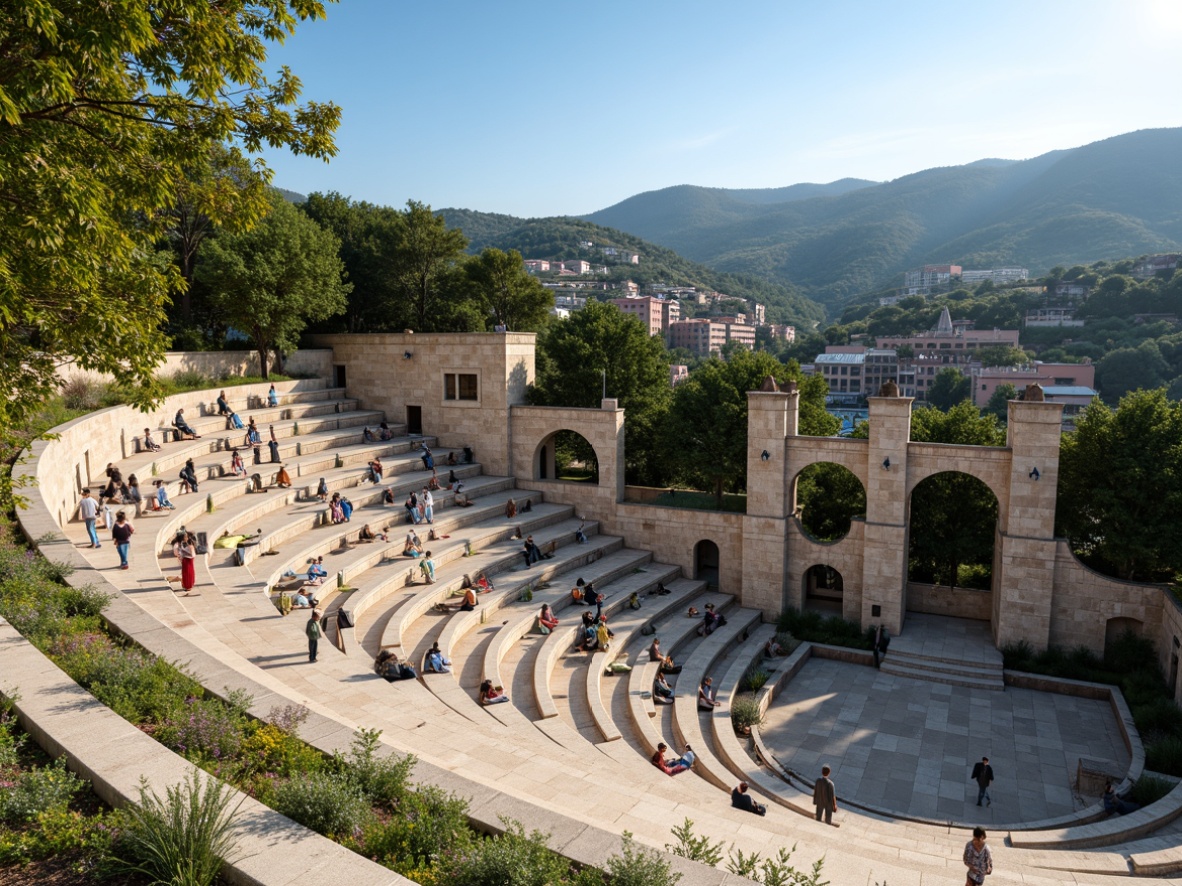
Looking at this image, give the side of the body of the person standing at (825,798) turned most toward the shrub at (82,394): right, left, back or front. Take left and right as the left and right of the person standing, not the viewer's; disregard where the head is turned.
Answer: left

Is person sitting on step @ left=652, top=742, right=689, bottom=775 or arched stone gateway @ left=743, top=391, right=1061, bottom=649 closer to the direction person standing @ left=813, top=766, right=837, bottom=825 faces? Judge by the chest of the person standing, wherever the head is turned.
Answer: the arched stone gateway

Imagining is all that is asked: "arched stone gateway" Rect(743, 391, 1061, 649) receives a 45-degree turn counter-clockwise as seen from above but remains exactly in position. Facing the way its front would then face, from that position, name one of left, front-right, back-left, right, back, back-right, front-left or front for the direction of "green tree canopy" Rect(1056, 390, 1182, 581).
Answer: left

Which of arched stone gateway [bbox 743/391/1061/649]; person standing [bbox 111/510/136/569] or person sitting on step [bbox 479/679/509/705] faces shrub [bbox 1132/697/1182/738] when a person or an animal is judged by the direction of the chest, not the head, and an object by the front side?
the person sitting on step

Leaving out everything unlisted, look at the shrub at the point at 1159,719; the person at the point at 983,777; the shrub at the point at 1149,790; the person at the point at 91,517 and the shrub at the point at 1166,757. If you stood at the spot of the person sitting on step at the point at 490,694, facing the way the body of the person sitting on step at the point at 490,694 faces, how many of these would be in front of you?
4

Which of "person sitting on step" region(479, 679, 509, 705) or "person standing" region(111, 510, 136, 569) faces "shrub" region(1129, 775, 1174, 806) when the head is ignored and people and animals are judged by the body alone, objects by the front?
the person sitting on step

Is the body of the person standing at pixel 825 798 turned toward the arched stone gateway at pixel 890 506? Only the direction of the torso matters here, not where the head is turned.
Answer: yes

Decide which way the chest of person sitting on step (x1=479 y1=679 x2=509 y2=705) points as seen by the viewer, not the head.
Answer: to the viewer's right

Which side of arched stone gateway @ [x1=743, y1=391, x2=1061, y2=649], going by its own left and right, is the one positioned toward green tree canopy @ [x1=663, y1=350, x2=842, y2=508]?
right

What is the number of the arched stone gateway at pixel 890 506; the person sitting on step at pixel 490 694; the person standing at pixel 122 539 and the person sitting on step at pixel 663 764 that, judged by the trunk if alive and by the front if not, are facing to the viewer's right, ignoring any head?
2

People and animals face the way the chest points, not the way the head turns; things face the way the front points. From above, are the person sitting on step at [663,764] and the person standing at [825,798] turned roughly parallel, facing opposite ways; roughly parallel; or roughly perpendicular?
roughly perpendicular

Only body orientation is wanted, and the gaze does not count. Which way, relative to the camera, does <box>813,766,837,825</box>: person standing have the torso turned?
away from the camera

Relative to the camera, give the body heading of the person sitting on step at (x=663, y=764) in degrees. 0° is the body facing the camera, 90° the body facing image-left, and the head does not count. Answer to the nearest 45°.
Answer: approximately 270°
